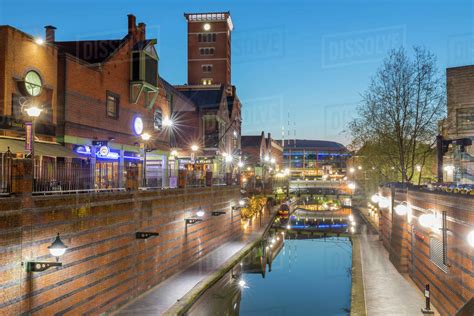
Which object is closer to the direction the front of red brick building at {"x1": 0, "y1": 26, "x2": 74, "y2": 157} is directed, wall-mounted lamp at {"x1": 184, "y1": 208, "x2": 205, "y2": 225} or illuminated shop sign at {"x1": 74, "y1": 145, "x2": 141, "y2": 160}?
the wall-mounted lamp

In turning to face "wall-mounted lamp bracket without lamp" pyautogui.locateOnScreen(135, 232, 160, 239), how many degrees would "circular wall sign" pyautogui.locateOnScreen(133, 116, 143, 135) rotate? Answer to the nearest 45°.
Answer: approximately 45° to its right

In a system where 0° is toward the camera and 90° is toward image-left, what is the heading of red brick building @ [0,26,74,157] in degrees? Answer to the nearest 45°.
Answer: approximately 315°

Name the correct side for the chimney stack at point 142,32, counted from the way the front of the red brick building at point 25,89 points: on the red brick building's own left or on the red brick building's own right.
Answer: on the red brick building's own left

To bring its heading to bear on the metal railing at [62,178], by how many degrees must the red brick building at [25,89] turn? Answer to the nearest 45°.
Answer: approximately 45° to its right

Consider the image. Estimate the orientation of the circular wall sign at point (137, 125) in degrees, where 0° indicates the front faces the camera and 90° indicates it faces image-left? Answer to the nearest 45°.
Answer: approximately 315°

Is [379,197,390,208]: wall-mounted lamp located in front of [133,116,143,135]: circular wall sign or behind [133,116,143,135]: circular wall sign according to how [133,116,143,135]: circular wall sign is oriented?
in front
